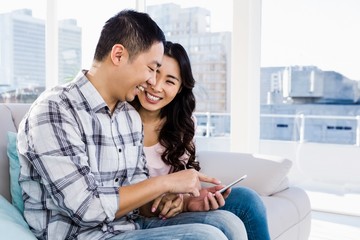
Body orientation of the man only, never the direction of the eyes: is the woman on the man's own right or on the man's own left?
on the man's own left

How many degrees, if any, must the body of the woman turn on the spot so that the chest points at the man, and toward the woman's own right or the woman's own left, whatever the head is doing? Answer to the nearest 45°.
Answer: approximately 45° to the woman's own right

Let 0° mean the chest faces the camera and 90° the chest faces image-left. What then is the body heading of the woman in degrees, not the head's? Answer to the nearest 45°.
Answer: approximately 315°
